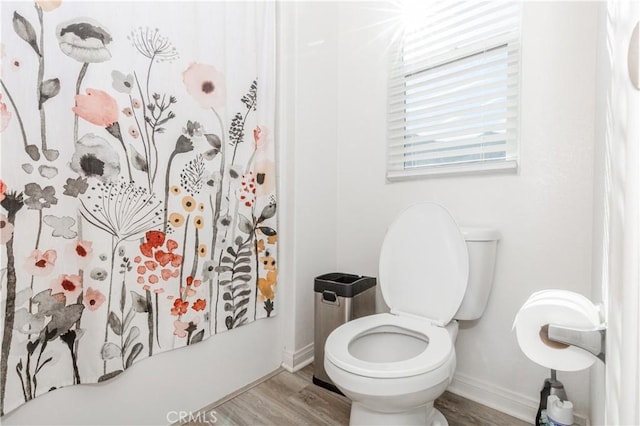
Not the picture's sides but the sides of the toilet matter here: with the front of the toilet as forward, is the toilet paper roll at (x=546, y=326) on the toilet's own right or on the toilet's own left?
on the toilet's own left

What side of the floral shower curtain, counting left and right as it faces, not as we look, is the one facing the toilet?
front

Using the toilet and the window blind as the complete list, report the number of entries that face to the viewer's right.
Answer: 0

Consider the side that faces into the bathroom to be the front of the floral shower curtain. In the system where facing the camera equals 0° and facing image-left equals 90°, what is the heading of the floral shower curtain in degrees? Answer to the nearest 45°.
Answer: approximately 315°

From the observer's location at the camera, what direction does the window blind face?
facing the viewer and to the left of the viewer

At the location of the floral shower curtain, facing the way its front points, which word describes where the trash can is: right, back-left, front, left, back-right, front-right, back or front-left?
front-left

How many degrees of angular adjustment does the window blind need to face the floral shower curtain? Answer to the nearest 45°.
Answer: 0° — it already faces it

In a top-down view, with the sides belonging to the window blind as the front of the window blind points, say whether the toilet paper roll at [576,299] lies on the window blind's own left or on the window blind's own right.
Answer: on the window blind's own left

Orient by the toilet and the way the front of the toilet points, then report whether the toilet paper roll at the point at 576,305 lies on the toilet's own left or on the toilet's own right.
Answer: on the toilet's own left

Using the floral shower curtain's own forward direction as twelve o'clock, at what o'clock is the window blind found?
The window blind is roughly at 11 o'clock from the floral shower curtain.

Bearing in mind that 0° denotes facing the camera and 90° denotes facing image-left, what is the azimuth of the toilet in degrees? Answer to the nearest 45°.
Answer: approximately 45°

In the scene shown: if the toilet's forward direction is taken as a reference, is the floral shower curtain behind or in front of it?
in front

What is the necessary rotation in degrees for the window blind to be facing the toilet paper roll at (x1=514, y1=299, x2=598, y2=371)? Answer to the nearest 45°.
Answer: approximately 45° to its left
